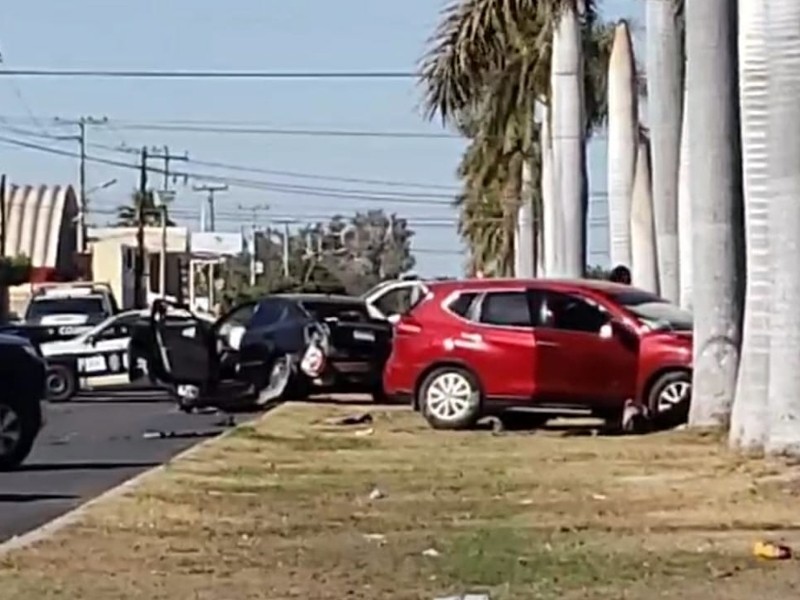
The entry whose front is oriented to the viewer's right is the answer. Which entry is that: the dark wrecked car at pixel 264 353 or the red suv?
the red suv

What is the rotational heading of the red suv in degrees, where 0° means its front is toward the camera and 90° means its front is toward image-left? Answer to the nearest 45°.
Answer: approximately 270°

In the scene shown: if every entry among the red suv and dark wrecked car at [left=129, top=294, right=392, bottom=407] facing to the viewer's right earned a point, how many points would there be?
1

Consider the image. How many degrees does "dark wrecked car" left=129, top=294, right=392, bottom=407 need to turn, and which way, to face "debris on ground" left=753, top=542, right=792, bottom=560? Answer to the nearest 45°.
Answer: approximately 135° to its left

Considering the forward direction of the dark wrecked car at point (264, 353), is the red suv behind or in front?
behind

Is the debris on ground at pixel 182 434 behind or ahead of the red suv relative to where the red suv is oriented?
behind

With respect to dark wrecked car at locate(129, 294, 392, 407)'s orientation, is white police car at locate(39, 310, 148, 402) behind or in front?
in front

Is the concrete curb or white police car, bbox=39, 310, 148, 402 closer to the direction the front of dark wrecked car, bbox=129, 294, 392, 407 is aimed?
the white police car

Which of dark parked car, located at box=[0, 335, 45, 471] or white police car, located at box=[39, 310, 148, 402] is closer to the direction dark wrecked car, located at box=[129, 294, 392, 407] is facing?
the white police car

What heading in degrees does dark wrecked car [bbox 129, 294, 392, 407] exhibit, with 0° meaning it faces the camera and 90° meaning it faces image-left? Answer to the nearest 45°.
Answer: approximately 135°

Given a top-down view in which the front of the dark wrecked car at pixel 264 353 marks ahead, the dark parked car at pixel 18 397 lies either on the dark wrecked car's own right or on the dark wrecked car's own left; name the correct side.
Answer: on the dark wrecked car's own left

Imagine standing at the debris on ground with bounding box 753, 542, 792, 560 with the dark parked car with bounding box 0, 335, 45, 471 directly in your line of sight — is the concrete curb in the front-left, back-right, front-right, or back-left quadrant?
front-left

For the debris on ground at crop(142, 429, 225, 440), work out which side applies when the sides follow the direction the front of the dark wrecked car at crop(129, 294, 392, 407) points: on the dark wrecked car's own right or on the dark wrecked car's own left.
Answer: on the dark wrecked car's own left
